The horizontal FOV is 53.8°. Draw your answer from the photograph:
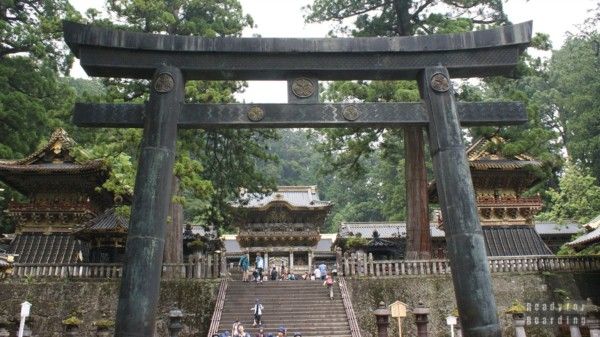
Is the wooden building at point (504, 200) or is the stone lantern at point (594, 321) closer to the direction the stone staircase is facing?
the stone lantern

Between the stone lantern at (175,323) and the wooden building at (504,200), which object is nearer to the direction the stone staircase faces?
the stone lantern

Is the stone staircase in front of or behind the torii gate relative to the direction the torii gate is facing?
behind

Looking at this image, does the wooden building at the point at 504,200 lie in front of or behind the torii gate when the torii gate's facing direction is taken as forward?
behind

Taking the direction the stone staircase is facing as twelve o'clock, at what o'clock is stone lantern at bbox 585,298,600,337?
The stone lantern is roughly at 10 o'clock from the stone staircase.

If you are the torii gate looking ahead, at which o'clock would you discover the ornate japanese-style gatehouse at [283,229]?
The ornate japanese-style gatehouse is roughly at 6 o'clock from the torii gate.

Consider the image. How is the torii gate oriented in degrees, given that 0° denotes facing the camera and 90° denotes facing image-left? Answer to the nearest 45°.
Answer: approximately 0°

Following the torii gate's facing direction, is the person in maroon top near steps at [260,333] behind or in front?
behind

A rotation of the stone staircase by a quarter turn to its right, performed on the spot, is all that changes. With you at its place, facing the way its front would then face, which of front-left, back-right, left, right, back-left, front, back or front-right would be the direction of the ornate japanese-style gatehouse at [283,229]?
right

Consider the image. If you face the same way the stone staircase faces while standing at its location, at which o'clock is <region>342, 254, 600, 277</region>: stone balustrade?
The stone balustrade is roughly at 9 o'clock from the stone staircase.

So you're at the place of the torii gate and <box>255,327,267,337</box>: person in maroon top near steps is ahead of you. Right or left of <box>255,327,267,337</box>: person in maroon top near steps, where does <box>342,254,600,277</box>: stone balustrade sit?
right

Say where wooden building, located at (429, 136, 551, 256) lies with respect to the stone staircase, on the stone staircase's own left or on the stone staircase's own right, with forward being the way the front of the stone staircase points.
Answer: on the stone staircase's own left

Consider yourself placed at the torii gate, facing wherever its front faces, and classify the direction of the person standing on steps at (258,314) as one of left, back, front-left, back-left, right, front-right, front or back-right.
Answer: back

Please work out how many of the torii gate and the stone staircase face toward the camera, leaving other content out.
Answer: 2
